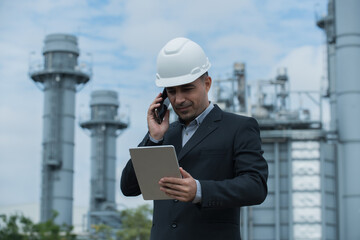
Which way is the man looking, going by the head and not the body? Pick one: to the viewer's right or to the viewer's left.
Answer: to the viewer's left

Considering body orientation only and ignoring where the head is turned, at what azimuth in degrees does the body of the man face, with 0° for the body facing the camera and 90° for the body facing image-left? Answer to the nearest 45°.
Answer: approximately 45°

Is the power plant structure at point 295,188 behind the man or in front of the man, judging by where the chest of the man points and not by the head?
behind
